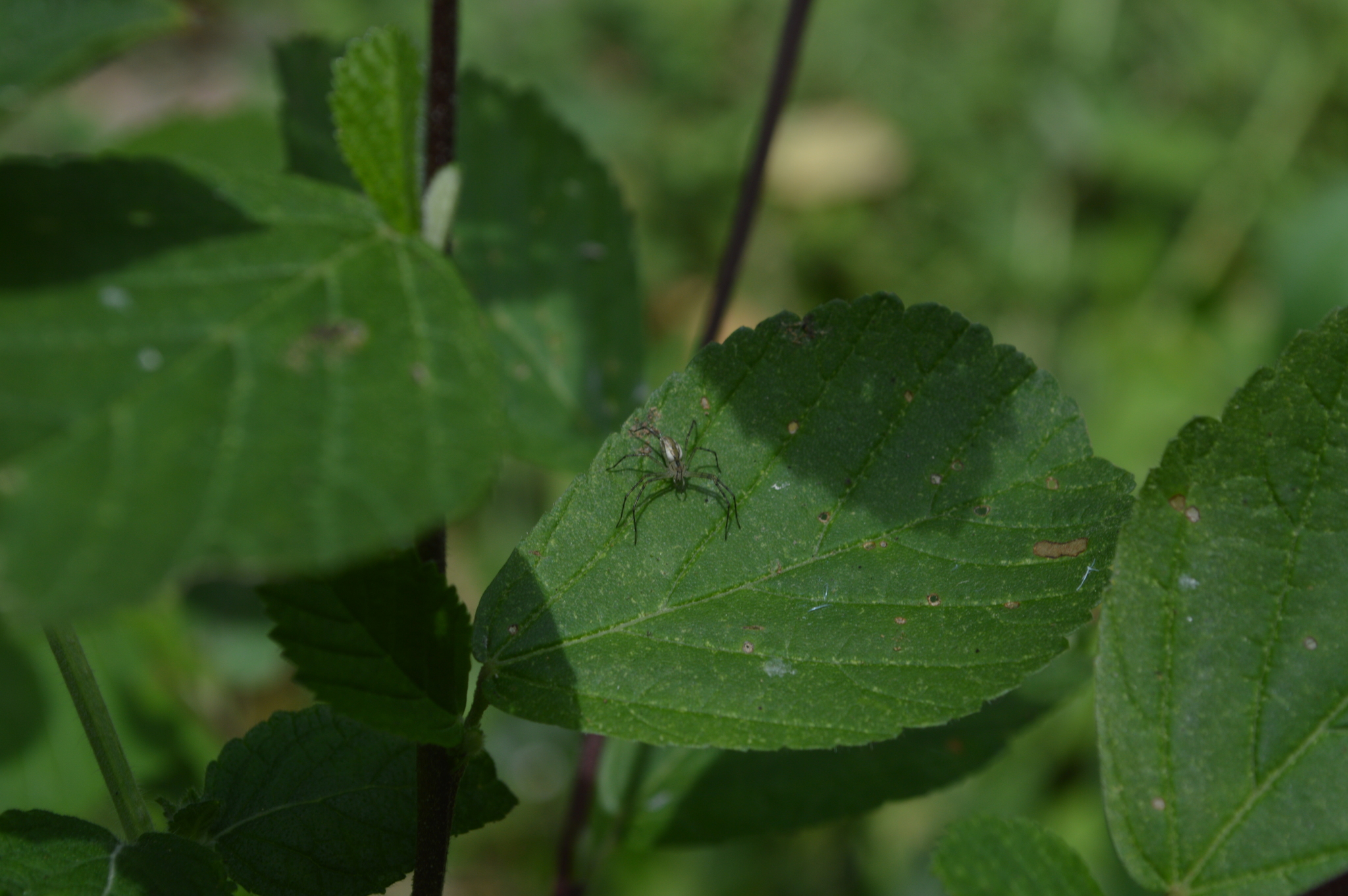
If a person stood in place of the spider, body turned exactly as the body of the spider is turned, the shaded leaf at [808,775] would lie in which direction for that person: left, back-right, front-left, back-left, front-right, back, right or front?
back
